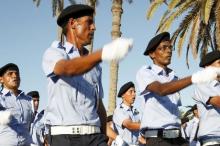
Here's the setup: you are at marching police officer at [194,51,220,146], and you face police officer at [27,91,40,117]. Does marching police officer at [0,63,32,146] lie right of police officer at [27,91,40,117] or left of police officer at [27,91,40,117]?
left

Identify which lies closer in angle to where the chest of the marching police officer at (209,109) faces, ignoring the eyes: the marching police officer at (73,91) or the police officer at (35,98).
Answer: the marching police officer
